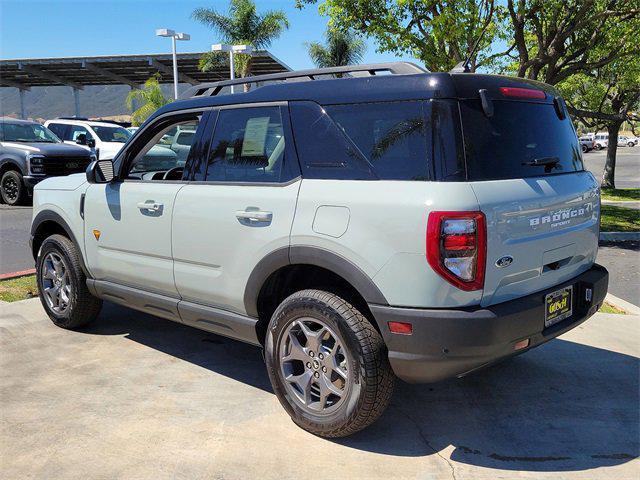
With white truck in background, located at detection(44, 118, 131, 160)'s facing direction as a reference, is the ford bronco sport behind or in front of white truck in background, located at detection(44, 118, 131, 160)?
in front

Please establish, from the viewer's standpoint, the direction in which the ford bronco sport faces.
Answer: facing away from the viewer and to the left of the viewer

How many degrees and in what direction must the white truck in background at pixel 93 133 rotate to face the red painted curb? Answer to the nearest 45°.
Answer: approximately 45° to its right

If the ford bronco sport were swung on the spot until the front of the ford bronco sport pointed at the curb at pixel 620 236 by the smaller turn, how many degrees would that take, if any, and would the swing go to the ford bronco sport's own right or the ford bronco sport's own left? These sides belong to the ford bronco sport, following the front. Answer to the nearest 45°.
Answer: approximately 90° to the ford bronco sport's own right

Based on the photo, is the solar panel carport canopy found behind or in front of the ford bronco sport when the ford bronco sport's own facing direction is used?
in front

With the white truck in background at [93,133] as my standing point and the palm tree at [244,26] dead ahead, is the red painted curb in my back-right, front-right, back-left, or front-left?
back-right

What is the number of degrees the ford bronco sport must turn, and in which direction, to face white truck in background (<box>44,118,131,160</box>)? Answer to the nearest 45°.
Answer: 0° — it already faces it

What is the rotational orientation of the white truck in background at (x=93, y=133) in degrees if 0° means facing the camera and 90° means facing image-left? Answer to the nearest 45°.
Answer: approximately 315°

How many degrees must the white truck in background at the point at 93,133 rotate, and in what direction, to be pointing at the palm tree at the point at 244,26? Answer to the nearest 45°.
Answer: approximately 90° to its left

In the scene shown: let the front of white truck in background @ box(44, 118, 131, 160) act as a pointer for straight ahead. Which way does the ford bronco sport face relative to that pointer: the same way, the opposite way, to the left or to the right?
the opposite way

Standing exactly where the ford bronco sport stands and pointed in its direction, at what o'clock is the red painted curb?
The red painted curb is roughly at 12 o'clock from the ford bronco sport.

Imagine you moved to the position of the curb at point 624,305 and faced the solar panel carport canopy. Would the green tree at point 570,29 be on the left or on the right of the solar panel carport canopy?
right

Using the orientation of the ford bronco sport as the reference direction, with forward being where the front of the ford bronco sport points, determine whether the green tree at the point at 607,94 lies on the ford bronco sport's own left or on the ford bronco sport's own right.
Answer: on the ford bronco sport's own right

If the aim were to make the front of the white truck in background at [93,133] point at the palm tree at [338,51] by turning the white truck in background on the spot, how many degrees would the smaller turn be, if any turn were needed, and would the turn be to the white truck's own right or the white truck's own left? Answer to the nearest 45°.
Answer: approximately 90° to the white truck's own left
